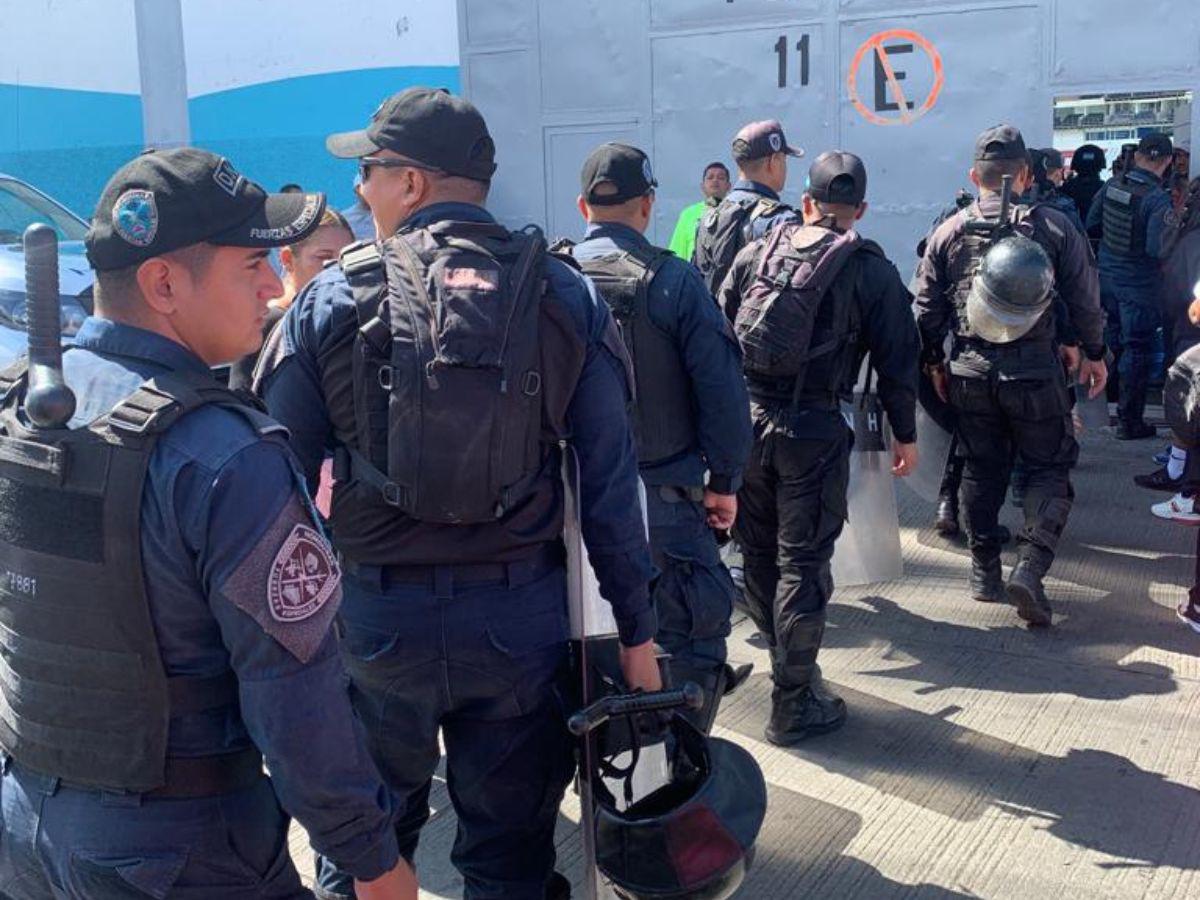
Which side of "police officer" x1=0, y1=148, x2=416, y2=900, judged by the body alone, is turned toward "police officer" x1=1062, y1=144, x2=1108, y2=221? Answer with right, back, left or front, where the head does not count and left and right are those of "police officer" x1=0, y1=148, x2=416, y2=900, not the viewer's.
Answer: front

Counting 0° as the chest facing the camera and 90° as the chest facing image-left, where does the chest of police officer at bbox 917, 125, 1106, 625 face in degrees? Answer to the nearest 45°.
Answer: approximately 180°

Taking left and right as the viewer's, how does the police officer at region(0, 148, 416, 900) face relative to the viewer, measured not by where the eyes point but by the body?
facing away from the viewer and to the right of the viewer

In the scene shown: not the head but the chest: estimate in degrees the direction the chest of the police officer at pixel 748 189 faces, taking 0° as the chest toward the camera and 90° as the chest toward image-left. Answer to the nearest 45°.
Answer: approximately 225°

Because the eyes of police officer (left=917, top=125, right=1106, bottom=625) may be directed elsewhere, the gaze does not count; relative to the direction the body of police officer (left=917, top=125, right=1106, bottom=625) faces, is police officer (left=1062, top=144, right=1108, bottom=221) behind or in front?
in front

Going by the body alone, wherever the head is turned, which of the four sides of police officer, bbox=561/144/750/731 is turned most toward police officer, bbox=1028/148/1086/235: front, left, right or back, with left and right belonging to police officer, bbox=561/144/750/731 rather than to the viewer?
front

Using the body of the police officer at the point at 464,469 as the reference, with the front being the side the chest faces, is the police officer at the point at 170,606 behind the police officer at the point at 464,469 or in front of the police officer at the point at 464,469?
behind

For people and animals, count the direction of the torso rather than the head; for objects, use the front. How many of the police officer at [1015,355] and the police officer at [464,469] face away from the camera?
2

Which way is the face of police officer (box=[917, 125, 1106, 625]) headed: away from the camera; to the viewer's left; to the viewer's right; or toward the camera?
away from the camera

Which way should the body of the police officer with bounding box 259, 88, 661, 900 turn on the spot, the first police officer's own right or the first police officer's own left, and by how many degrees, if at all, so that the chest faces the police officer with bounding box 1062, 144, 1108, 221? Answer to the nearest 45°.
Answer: approximately 45° to the first police officer's own right

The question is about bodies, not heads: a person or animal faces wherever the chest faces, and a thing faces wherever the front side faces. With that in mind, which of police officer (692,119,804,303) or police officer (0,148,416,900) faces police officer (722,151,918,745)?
police officer (0,148,416,900)

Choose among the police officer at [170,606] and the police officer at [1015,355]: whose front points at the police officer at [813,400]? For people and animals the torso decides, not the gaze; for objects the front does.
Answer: the police officer at [170,606]

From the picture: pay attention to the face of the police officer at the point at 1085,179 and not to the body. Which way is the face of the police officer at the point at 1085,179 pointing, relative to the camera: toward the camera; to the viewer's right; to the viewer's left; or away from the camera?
away from the camera

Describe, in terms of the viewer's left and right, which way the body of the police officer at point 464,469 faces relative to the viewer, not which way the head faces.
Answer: facing away from the viewer
